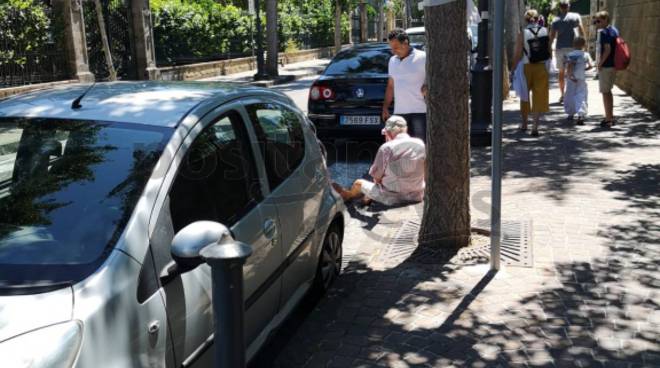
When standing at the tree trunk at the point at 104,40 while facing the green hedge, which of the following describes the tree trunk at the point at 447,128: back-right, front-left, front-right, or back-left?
back-right

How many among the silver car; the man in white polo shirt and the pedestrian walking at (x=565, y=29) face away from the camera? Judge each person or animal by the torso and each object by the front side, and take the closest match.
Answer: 1

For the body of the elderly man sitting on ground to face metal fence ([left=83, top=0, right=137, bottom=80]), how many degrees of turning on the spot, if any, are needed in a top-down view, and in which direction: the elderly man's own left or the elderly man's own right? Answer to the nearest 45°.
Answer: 0° — they already face it

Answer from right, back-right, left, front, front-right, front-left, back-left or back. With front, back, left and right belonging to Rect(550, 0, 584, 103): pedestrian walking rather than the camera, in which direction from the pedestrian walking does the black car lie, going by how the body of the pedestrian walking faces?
back-left

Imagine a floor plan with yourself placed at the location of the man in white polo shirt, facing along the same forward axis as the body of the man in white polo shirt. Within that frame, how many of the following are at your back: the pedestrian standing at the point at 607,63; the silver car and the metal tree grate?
1

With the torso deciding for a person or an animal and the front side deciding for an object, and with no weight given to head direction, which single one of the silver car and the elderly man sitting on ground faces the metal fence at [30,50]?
the elderly man sitting on ground

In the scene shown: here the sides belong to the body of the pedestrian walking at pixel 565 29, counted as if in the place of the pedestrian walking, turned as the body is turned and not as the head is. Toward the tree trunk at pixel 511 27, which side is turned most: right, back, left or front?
left

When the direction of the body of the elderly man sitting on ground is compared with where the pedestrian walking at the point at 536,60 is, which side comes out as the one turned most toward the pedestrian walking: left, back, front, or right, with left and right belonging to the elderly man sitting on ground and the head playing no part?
right

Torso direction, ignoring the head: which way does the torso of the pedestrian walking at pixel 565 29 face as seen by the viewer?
away from the camera

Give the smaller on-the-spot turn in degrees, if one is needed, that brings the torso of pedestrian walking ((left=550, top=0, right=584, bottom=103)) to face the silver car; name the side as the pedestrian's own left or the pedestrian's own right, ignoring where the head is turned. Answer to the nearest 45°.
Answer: approximately 180°

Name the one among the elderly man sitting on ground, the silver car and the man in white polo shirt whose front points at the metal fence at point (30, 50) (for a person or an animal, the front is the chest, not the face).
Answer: the elderly man sitting on ground
